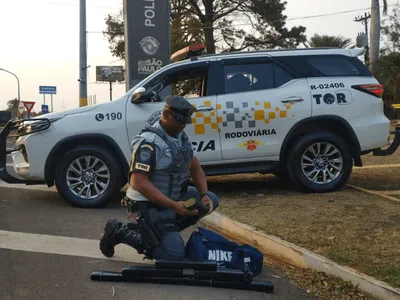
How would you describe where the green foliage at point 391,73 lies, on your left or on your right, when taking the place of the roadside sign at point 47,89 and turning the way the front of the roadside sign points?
on your left

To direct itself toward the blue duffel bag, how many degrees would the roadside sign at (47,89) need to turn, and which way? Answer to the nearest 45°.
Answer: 0° — it already faces it

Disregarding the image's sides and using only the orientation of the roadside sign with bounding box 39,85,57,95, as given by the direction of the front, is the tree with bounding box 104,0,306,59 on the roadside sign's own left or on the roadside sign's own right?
on the roadside sign's own left

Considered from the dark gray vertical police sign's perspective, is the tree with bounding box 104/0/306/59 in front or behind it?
behind

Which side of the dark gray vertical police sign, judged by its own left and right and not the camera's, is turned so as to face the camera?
front

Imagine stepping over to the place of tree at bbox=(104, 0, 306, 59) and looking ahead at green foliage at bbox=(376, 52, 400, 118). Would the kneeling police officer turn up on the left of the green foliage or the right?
right

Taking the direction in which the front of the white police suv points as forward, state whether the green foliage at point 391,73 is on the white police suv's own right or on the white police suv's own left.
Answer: on the white police suv's own right

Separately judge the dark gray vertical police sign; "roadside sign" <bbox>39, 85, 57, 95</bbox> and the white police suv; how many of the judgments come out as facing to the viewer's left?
1

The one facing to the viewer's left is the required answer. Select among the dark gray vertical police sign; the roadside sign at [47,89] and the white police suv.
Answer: the white police suv

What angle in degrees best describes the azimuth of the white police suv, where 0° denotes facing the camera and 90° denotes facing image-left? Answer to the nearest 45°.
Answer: approximately 90°

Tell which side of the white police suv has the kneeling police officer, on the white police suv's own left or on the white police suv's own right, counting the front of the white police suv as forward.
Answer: on the white police suv's own left

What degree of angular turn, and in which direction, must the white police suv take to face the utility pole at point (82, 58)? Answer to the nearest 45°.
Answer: approximately 90° to its right

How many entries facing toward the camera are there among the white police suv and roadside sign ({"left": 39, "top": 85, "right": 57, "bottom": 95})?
1

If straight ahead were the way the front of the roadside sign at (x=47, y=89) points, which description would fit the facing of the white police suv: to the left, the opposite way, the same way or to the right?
to the right

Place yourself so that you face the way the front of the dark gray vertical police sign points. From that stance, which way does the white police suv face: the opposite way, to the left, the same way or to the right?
to the right
